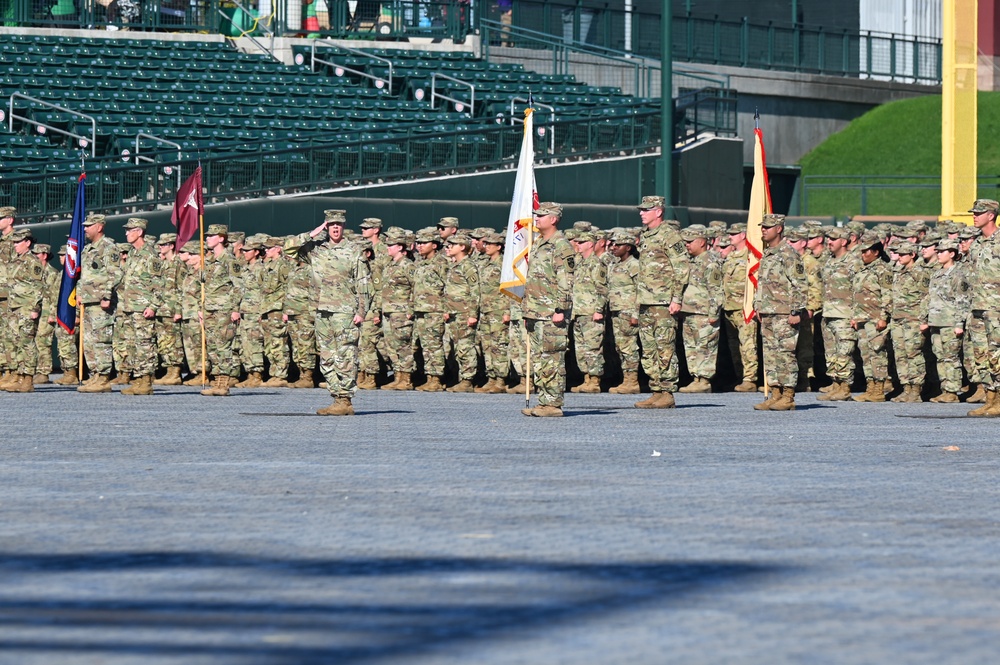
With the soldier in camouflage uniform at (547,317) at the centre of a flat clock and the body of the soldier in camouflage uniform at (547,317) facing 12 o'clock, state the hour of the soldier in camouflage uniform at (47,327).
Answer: the soldier in camouflage uniform at (47,327) is roughly at 3 o'clock from the soldier in camouflage uniform at (547,317).

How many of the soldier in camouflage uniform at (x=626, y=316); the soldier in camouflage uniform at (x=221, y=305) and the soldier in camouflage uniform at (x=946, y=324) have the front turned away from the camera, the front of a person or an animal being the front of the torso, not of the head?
0

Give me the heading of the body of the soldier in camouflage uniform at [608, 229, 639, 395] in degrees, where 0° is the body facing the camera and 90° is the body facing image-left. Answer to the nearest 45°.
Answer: approximately 45°

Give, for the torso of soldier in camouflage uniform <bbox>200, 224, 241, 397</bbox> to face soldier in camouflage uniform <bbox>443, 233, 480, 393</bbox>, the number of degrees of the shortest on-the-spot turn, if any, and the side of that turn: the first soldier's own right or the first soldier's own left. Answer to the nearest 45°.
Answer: approximately 135° to the first soldier's own left

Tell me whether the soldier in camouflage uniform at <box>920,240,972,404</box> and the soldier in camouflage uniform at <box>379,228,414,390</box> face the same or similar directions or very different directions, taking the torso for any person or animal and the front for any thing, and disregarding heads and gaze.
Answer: same or similar directions

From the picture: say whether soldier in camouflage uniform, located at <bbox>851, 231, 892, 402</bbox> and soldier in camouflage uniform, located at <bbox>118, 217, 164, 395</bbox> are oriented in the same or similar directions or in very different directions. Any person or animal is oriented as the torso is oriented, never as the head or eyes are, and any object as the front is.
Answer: same or similar directions

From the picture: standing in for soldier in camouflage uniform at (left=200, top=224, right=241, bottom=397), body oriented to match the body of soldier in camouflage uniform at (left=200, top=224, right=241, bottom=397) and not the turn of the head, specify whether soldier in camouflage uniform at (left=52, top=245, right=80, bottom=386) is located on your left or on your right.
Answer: on your right

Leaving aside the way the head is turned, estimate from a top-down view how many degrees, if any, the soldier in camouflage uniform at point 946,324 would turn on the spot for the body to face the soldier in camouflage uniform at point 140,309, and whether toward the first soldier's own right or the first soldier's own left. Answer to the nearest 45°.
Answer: approximately 45° to the first soldier's own right

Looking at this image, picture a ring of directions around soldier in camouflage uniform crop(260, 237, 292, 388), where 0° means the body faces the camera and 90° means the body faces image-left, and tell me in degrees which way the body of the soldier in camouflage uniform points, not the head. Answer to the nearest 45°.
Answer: approximately 45°

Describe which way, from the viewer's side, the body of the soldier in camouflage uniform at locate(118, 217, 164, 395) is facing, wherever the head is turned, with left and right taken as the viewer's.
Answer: facing the viewer and to the left of the viewer

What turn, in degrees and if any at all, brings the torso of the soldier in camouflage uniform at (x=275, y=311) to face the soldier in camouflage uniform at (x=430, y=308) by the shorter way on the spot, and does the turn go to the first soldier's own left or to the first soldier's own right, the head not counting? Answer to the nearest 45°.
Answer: approximately 90° to the first soldier's own left

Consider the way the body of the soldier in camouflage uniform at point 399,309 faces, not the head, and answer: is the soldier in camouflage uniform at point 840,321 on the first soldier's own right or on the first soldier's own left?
on the first soldier's own left
